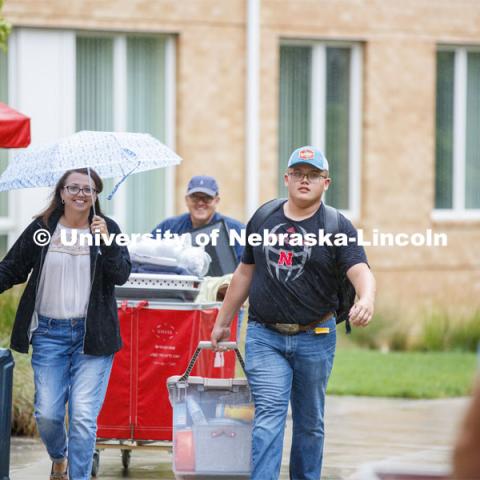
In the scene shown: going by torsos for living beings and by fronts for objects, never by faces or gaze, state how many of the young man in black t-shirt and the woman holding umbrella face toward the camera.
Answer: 2

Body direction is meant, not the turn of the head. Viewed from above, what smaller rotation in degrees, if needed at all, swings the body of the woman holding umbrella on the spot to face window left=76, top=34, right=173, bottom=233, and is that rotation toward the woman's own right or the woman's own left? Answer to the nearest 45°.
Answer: approximately 180°

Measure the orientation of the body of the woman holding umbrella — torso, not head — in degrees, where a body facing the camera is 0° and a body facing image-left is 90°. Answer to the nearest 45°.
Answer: approximately 0°

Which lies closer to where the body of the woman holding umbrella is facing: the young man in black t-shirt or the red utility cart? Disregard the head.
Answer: the young man in black t-shirt

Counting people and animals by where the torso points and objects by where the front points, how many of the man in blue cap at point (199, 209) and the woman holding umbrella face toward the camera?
2

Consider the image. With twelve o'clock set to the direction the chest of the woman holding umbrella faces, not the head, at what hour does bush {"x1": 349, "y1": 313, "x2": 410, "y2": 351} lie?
The bush is roughly at 7 o'clock from the woman holding umbrella.
